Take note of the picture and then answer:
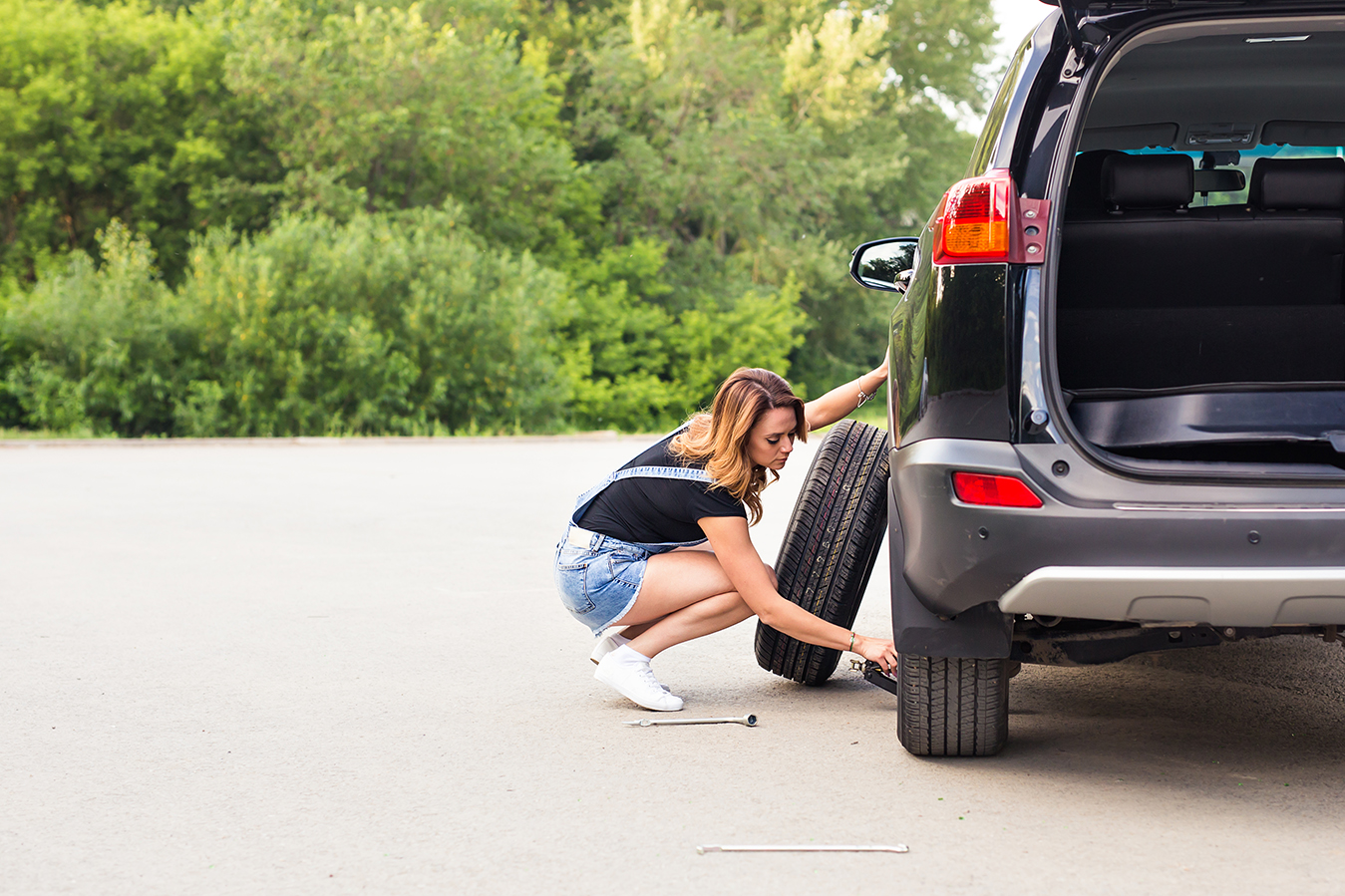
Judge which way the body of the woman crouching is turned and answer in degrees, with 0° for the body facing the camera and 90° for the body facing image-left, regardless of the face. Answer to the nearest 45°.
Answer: approximately 270°

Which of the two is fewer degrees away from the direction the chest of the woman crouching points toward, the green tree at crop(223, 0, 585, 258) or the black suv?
the black suv

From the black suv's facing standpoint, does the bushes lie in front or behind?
in front

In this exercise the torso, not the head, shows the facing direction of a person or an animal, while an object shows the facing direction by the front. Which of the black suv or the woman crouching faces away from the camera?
the black suv

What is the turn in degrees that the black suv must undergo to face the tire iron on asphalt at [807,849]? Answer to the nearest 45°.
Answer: approximately 135° to its left

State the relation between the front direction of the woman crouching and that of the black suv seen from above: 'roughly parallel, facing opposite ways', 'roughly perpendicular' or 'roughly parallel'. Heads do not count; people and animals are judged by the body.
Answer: roughly perpendicular

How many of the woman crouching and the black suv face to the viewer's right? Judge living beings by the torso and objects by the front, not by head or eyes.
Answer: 1

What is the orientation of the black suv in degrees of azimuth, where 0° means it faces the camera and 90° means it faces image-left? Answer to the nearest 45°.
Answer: approximately 180°

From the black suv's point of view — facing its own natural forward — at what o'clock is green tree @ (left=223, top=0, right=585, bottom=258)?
The green tree is roughly at 11 o'clock from the black suv.

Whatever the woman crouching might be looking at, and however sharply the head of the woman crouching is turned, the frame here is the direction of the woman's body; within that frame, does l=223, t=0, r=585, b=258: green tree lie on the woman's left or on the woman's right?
on the woman's left

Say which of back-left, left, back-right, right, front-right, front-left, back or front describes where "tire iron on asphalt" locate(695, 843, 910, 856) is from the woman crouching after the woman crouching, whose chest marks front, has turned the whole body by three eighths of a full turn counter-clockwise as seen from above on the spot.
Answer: back-left
